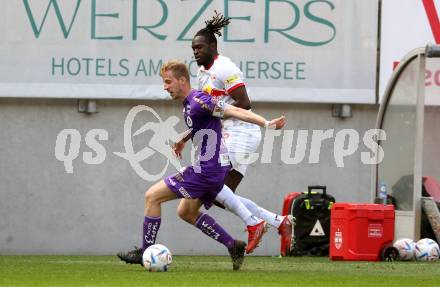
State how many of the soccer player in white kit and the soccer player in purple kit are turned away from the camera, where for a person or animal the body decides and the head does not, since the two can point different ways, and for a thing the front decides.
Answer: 0

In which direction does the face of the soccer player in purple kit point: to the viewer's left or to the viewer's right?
to the viewer's left

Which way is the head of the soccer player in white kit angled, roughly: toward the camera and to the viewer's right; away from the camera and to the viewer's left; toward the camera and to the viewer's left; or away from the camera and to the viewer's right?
toward the camera and to the viewer's left

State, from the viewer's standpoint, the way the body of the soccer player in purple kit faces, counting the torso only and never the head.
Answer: to the viewer's left

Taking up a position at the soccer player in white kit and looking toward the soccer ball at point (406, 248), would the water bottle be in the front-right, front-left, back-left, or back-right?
front-left

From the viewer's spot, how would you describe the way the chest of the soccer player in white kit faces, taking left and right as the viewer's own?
facing the viewer and to the left of the viewer
